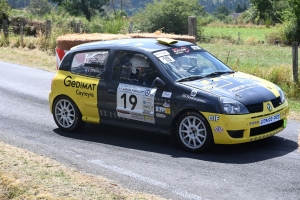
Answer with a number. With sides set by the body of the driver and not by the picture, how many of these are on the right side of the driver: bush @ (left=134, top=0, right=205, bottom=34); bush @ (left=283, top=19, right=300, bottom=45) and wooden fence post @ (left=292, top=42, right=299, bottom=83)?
0

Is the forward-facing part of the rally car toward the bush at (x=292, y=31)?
no

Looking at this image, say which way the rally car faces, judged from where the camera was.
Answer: facing the viewer and to the right of the viewer

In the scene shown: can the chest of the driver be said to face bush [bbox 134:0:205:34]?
no

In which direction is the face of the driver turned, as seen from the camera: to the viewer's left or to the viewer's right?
to the viewer's right

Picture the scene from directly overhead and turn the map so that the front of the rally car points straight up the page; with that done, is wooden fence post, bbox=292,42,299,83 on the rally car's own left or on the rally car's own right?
on the rally car's own left

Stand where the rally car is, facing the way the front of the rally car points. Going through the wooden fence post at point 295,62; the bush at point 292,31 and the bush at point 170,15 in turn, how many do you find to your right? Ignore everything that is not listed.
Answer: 0

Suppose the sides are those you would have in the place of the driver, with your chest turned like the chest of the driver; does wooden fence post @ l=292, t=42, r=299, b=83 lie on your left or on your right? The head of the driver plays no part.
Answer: on your left

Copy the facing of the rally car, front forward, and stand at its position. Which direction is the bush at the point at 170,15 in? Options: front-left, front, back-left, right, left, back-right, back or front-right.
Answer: back-left
